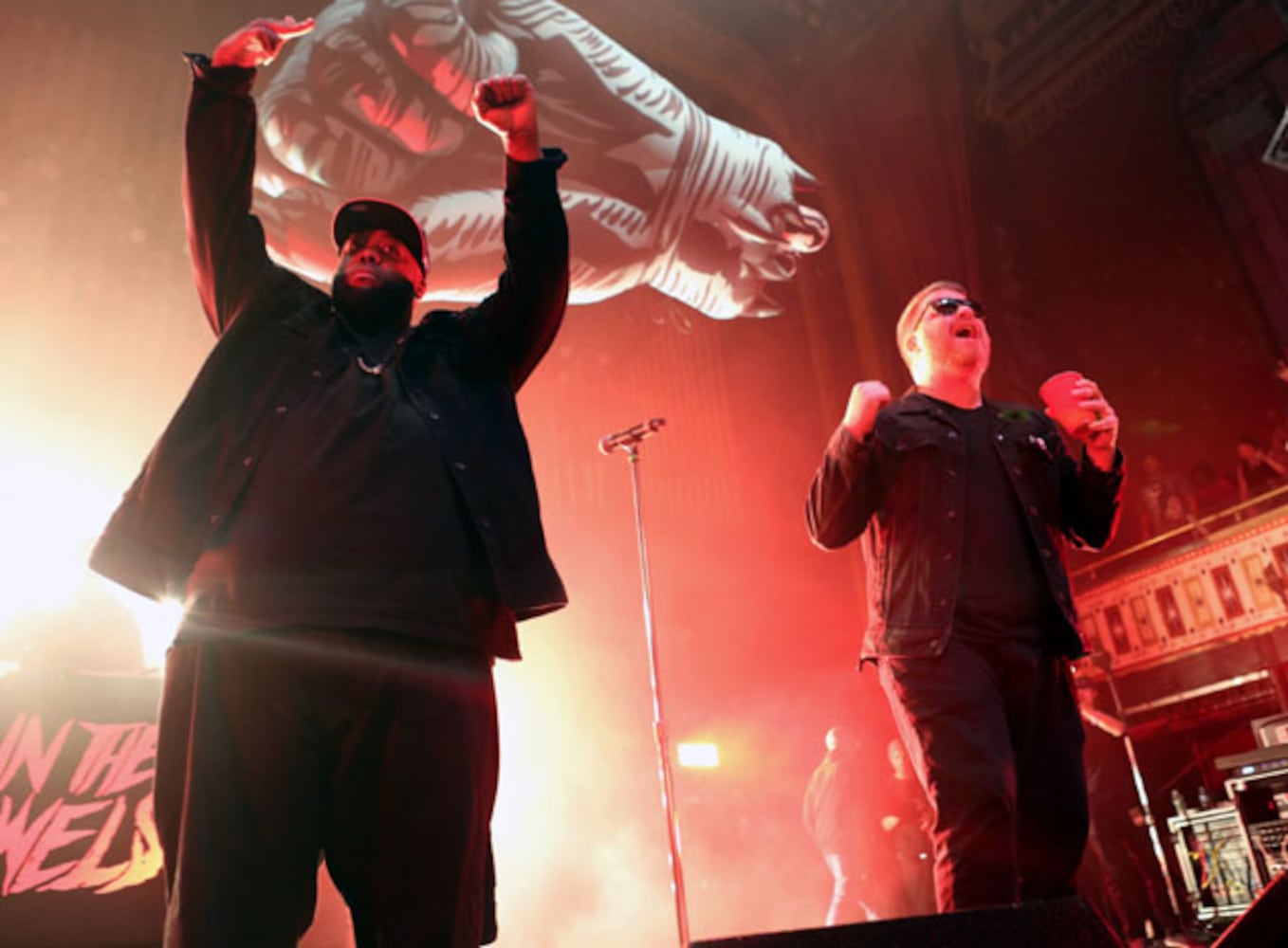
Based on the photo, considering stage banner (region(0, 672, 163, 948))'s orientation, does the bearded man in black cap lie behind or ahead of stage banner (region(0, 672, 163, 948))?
ahead

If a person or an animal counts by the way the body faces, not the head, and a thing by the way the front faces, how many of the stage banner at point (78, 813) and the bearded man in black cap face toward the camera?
2

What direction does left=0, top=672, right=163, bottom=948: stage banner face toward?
toward the camera

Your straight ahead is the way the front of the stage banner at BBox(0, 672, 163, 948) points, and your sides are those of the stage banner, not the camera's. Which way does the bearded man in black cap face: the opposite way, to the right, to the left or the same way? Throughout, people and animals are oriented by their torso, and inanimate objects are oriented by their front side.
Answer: the same way

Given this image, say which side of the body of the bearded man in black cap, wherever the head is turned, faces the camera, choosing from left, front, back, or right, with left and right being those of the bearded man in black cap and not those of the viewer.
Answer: front

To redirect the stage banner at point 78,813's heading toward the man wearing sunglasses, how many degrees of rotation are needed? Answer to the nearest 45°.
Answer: approximately 45° to its left

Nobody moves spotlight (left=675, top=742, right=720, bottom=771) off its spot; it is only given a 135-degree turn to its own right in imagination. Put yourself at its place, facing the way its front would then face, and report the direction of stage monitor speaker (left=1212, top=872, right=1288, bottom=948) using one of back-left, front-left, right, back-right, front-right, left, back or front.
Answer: back-left

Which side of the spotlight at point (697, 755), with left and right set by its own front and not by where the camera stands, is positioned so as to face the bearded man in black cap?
front

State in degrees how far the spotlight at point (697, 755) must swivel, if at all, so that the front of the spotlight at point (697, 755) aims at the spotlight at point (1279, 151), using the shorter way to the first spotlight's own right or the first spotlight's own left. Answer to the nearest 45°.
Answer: approximately 90° to the first spotlight's own left

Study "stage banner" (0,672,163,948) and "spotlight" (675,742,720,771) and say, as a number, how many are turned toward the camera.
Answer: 2

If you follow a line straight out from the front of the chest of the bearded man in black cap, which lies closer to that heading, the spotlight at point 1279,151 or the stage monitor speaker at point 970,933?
the stage monitor speaker

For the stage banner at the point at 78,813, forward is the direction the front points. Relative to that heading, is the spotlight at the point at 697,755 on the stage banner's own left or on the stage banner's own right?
on the stage banner's own left

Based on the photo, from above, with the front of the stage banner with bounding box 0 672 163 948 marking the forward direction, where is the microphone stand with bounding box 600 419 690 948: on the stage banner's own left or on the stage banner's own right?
on the stage banner's own left

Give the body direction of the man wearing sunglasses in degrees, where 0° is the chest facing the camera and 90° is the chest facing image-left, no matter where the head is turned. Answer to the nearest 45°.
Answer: approximately 315°

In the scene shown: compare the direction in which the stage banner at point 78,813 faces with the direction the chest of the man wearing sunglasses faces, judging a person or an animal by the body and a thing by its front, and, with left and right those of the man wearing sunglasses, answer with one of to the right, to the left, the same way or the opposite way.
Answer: the same way

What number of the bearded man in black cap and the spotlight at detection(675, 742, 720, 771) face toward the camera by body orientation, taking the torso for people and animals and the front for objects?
2

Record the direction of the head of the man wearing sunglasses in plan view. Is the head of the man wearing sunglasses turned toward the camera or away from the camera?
toward the camera

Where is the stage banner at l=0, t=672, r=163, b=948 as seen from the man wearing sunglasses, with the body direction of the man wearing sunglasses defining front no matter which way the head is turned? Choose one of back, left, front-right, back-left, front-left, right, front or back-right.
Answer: back-right

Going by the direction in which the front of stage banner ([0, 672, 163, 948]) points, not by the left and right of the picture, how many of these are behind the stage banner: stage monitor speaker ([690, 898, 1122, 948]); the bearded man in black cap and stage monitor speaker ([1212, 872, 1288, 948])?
0

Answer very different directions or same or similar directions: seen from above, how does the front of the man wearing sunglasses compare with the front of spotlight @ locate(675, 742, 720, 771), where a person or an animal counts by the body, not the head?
same or similar directions
